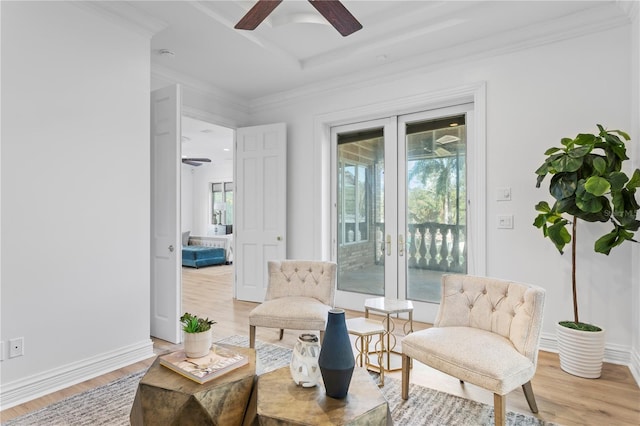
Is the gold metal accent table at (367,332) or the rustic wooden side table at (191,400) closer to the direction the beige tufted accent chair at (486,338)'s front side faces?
the rustic wooden side table

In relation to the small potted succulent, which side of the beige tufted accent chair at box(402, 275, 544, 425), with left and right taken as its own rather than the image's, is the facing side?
front

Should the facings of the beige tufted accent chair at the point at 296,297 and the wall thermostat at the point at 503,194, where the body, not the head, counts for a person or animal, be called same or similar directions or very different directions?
same or similar directions

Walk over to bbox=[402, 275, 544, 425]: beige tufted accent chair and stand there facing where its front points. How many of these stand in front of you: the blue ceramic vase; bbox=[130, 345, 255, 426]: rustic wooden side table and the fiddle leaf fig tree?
2

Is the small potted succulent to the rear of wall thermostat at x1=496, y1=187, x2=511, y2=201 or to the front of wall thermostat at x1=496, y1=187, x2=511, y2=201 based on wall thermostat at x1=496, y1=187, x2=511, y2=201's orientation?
to the front

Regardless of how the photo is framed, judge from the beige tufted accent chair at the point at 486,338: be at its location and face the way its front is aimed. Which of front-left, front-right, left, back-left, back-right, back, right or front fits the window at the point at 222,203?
right

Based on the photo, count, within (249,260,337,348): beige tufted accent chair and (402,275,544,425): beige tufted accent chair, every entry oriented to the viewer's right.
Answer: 0

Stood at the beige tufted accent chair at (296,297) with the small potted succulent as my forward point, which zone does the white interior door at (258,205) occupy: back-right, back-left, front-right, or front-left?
back-right

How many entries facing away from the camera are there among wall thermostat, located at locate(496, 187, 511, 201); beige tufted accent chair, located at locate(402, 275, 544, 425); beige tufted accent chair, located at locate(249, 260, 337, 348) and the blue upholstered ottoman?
0

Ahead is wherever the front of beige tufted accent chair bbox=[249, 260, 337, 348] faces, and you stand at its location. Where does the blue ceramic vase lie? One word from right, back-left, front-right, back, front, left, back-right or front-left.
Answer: front-left

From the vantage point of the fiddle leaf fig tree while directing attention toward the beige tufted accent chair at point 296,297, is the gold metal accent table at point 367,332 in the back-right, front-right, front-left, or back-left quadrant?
front-left

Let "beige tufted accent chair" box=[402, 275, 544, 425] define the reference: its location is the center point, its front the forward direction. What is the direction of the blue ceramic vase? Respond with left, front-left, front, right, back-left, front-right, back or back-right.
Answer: front

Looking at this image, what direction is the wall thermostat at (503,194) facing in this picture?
toward the camera
